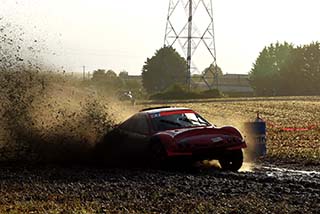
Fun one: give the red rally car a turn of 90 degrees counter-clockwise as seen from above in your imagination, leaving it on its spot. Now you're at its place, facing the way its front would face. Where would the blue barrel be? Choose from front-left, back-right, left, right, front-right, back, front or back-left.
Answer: front

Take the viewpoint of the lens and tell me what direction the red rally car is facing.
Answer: facing the viewer and to the right of the viewer
